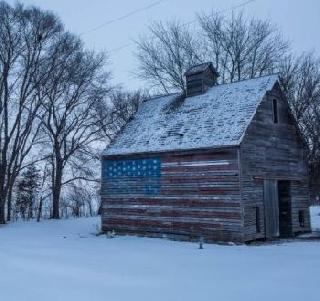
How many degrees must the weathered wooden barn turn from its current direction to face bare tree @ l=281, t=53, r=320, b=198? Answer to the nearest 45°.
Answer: approximately 90° to its left

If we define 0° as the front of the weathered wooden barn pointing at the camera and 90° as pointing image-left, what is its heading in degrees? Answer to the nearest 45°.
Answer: approximately 315°

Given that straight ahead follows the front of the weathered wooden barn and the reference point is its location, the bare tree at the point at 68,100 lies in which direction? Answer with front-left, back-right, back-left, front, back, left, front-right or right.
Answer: back
